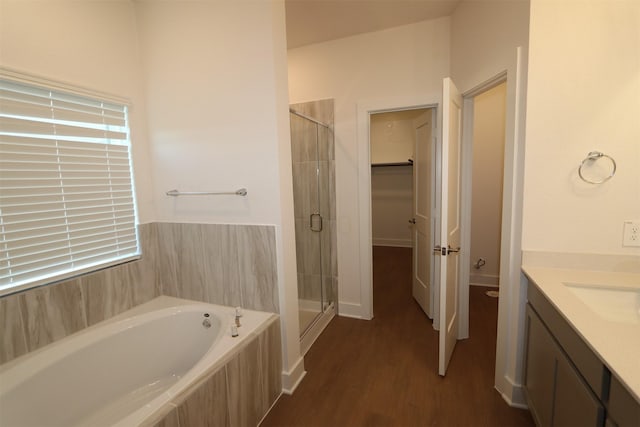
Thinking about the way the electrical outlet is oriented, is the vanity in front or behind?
in front

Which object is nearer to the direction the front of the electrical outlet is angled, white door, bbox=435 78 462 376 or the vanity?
the vanity

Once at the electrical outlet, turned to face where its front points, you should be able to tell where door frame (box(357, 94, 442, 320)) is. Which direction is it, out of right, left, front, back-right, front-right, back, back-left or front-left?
right

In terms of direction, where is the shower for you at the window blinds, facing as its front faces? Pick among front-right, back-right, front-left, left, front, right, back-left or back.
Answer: front-left

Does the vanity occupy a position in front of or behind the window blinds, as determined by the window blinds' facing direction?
in front
